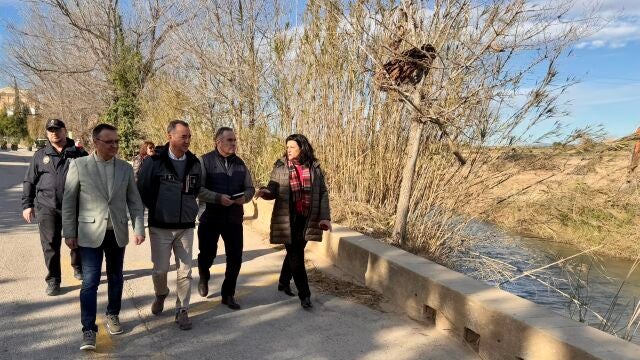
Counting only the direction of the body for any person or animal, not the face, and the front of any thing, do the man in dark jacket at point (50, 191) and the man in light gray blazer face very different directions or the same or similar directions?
same or similar directions

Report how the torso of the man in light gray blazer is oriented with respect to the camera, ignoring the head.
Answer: toward the camera

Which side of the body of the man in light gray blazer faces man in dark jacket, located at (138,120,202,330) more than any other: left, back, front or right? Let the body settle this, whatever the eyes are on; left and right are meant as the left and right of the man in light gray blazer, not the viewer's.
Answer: left

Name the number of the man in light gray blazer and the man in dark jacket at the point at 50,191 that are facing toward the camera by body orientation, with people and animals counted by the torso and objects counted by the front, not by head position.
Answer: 2

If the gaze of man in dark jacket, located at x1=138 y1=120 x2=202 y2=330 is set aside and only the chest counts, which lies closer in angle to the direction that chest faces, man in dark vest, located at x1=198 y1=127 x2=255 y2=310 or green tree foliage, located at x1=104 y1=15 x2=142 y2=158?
the man in dark vest

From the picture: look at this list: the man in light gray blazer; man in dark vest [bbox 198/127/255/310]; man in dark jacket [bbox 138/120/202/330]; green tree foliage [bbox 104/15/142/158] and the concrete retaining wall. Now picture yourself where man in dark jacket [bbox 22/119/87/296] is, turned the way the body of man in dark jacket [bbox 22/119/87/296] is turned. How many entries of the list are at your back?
1

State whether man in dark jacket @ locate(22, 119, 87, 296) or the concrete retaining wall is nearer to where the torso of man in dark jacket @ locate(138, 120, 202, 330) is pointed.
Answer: the concrete retaining wall

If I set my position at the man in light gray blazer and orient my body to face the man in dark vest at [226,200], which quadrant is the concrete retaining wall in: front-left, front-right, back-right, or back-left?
front-right

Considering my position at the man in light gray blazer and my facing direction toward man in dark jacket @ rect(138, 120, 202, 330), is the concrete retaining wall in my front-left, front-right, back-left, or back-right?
front-right

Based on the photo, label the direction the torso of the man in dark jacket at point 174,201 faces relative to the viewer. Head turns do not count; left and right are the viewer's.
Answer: facing the viewer and to the right of the viewer

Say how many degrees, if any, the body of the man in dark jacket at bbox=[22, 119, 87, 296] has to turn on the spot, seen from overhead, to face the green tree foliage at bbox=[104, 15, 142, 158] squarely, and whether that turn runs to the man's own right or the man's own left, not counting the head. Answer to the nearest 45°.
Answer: approximately 180°

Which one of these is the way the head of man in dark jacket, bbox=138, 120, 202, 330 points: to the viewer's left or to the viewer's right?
to the viewer's right

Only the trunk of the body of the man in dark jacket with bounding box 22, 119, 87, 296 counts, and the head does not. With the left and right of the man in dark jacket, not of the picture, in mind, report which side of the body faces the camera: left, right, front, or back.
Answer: front

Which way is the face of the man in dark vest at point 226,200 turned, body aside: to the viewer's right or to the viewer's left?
to the viewer's right

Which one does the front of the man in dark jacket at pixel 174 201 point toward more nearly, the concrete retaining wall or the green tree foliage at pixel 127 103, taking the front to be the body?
the concrete retaining wall

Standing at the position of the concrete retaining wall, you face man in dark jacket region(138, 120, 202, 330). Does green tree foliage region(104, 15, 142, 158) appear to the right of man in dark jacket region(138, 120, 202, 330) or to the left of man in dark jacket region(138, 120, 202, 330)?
right
